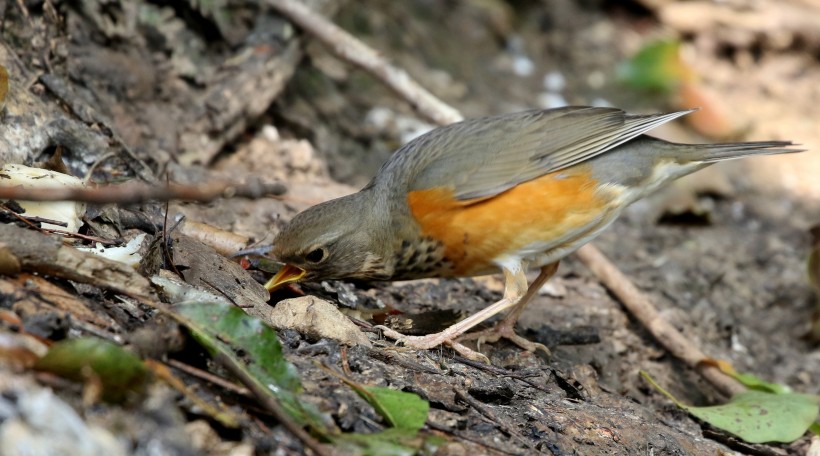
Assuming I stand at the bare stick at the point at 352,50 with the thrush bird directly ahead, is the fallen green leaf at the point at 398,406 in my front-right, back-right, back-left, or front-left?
front-right

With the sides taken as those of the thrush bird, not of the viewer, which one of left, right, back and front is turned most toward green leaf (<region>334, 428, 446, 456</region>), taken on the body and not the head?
left

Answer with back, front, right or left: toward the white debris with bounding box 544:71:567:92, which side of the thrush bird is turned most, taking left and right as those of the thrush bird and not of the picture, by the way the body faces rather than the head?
right

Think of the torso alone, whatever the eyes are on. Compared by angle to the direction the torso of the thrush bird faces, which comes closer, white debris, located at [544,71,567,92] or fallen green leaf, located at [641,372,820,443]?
the white debris

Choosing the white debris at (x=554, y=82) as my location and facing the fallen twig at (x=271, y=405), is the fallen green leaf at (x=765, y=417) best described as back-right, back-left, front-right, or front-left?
front-left

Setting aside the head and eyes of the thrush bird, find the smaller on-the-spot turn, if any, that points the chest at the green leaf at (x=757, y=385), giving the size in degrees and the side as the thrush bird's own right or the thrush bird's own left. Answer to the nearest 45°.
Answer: approximately 180°

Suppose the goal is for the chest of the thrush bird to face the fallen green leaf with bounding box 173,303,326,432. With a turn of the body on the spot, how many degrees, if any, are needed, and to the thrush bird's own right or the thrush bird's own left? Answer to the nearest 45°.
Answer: approximately 90° to the thrush bird's own left

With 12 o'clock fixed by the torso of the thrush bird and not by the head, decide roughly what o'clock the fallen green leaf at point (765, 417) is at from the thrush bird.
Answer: The fallen green leaf is roughly at 6 o'clock from the thrush bird.

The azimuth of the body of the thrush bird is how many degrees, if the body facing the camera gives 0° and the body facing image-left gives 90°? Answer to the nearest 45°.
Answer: approximately 90°
